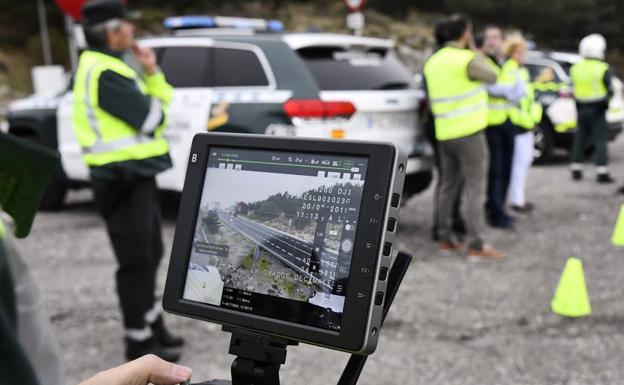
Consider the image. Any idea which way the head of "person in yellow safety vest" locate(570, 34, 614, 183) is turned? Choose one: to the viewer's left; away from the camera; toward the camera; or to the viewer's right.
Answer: away from the camera

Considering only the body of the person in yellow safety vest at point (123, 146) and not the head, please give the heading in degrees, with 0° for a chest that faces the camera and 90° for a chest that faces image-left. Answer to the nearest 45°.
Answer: approximately 270°

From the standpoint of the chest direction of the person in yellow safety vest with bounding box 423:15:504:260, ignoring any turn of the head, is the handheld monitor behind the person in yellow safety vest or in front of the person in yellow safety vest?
behind

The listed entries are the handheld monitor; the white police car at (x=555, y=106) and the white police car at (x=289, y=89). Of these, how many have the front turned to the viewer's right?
0

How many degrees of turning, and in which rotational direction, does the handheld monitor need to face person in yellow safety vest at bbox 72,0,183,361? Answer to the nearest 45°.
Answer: approximately 135° to its right

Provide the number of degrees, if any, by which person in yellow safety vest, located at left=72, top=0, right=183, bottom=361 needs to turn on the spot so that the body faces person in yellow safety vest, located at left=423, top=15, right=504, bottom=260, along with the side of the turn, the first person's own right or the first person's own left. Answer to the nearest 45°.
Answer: approximately 45° to the first person's own left

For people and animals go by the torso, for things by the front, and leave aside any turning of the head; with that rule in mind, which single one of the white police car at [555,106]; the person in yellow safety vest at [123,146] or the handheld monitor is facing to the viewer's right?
the person in yellow safety vest
